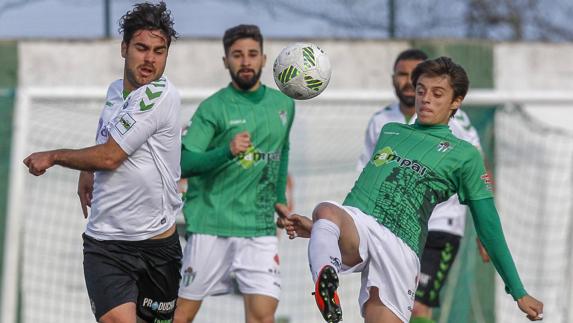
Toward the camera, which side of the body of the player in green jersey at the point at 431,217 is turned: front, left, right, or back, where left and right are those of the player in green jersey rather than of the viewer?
front

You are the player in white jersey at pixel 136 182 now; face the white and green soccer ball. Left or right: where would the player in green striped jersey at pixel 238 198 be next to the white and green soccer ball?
left

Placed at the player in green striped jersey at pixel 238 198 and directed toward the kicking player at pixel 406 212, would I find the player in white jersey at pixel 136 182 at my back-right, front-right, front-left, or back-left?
front-right

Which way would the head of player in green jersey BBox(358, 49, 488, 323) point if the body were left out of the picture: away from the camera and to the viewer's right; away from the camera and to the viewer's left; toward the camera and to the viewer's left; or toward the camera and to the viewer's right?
toward the camera and to the viewer's left

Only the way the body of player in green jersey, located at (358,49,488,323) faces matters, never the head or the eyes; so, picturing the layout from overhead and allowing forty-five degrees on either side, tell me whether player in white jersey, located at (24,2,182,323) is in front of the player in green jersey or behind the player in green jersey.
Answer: in front

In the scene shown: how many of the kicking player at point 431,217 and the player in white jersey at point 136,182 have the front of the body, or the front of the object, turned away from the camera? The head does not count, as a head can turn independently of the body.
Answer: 0

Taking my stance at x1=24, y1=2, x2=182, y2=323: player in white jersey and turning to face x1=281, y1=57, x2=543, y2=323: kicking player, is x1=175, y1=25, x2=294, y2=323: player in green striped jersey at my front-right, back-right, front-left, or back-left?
front-left
